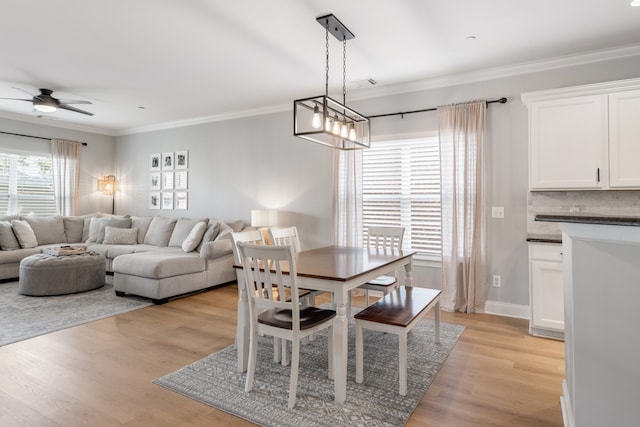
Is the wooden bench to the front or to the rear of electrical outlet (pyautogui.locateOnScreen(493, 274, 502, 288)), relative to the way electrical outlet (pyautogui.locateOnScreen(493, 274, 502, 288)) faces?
to the front

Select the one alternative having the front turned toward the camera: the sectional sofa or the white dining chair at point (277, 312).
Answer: the sectional sofa

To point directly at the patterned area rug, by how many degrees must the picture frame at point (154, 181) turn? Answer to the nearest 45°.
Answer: approximately 45° to its left

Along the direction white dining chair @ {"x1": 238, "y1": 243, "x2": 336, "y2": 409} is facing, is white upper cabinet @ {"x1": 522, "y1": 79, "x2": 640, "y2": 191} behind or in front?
in front

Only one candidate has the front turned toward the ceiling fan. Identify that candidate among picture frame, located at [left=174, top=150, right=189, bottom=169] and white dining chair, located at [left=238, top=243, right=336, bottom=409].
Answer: the picture frame

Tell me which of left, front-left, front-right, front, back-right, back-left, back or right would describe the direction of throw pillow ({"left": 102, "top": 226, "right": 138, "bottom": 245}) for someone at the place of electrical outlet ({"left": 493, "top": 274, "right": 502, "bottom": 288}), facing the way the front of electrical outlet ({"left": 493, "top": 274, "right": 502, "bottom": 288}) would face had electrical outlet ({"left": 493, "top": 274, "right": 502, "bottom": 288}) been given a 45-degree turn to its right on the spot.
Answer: front-right

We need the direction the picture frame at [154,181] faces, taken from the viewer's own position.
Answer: facing the viewer and to the left of the viewer

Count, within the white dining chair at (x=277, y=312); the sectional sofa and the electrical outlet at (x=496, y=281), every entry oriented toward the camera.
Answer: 2

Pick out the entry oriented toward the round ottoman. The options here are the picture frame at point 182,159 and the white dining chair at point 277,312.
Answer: the picture frame

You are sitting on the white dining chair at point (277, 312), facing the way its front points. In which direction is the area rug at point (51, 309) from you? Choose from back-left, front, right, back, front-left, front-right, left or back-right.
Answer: left

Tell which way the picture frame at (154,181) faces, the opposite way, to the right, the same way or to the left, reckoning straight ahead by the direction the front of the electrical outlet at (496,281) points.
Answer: the same way

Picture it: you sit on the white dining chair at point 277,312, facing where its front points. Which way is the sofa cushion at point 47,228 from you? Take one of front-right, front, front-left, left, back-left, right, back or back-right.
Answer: left

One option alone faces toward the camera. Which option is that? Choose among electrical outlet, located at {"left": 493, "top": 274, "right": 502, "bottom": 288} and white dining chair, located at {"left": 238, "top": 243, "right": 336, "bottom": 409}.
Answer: the electrical outlet

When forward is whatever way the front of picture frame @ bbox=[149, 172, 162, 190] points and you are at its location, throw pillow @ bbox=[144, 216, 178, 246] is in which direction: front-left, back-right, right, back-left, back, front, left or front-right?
front-left

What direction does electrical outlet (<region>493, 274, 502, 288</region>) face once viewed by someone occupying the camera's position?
facing the viewer

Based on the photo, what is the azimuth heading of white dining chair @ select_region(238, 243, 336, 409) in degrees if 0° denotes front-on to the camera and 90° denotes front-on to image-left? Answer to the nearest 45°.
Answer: approximately 225°

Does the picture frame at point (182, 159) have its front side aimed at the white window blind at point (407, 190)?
no
